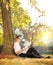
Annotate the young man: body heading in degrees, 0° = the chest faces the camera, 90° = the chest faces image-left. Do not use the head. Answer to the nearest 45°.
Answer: approximately 270°
